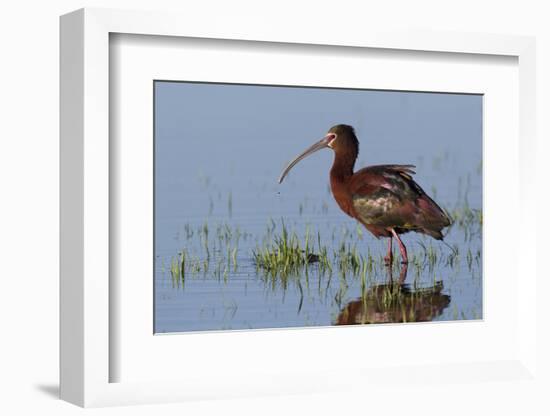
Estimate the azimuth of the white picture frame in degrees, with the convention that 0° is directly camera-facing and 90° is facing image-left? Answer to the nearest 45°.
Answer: approximately 315°
